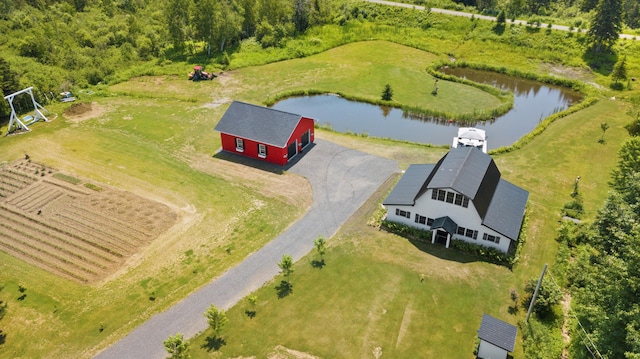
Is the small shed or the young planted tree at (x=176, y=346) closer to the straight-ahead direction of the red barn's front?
the small shed

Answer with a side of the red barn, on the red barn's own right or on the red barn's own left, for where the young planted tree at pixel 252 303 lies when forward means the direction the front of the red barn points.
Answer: on the red barn's own right

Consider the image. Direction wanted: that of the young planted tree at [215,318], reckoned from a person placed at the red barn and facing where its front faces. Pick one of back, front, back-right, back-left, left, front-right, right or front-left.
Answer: front-right

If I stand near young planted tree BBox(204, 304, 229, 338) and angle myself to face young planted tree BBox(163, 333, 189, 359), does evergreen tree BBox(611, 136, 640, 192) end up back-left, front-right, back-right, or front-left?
back-left

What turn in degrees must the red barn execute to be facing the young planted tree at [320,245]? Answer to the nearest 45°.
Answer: approximately 45° to its right

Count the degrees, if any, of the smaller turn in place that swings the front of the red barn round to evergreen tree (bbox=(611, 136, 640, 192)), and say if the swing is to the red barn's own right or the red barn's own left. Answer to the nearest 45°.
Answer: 0° — it already faces it

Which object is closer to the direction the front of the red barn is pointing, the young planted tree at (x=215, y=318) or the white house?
the white house

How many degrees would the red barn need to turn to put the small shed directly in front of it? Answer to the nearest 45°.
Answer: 0° — it already faces it

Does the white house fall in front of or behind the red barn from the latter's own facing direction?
in front

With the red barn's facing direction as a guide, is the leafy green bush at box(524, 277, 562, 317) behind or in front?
in front

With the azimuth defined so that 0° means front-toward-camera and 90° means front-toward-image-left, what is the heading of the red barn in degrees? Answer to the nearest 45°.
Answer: approximately 315°
